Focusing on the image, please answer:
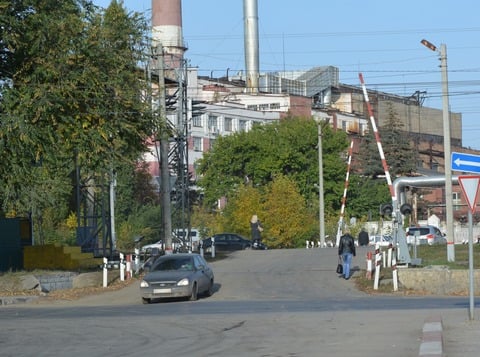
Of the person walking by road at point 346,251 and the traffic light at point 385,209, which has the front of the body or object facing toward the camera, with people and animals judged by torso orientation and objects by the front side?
the traffic light

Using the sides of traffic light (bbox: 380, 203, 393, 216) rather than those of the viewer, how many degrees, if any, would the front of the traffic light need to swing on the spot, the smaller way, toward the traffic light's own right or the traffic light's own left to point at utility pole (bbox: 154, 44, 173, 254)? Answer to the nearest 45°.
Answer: approximately 135° to the traffic light's own right

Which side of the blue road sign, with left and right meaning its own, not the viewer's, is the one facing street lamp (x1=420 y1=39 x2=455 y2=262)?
back

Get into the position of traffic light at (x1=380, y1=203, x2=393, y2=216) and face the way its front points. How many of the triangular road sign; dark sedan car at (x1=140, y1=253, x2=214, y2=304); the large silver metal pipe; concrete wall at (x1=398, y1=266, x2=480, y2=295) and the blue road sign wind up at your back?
1

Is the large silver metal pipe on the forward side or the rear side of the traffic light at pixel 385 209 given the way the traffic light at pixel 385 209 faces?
on the rear side

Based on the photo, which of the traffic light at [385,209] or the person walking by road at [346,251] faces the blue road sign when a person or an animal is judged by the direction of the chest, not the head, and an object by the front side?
the traffic light

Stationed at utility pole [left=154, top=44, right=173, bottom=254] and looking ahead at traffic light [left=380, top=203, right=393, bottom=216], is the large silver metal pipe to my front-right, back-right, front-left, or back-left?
front-left

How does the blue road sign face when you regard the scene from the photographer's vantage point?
facing the viewer

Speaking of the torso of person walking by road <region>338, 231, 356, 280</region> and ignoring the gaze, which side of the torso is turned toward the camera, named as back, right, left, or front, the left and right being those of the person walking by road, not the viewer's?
back

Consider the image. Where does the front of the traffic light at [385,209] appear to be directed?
toward the camera

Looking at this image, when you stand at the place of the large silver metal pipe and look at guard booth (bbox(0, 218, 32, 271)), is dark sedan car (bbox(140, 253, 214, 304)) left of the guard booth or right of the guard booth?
left

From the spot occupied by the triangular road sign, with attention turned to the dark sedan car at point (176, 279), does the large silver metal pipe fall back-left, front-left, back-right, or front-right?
front-right
